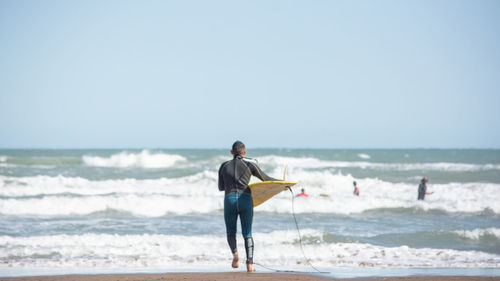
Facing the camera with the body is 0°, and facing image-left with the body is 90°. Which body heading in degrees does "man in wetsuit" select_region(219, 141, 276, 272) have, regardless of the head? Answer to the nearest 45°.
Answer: approximately 180°
